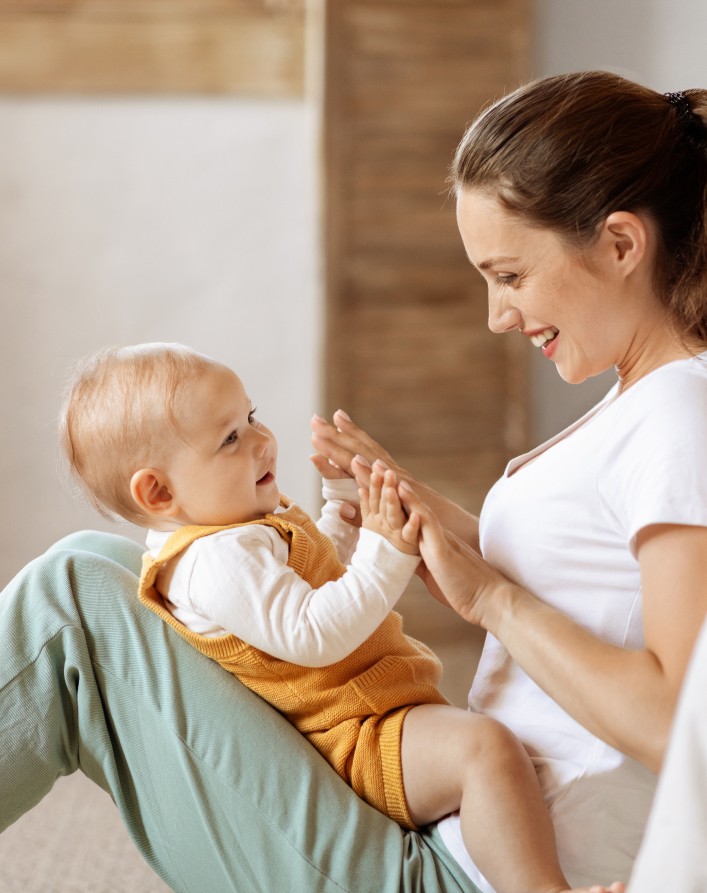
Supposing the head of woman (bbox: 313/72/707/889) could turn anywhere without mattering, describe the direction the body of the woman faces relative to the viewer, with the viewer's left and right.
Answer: facing to the left of the viewer

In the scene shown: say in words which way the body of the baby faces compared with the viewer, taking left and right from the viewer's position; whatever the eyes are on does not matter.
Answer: facing to the right of the viewer

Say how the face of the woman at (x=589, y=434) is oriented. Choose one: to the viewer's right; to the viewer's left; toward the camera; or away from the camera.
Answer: to the viewer's left
